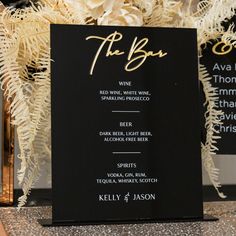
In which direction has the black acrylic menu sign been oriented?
toward the camera
